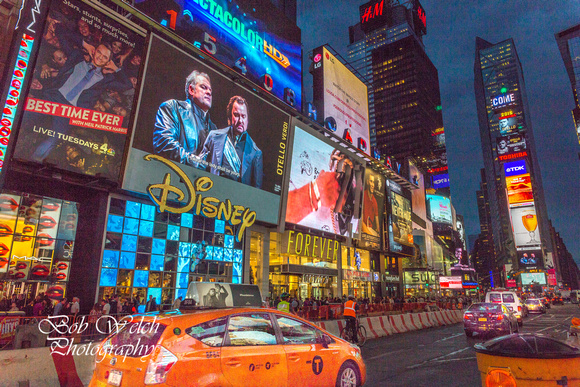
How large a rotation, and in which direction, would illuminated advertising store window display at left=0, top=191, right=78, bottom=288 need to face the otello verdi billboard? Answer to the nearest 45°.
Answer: approximately 45° to its left

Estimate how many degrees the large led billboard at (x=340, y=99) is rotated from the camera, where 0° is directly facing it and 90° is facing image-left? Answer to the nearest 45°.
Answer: approximately 315°

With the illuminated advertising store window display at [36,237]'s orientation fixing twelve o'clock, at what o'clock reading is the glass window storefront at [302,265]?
The glass window storefront is roughly at 10 o'clock from the illuminated advertising store window display.

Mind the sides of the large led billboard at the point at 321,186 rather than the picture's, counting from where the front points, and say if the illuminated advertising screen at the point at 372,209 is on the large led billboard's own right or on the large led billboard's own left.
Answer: on the large led billboard's own left

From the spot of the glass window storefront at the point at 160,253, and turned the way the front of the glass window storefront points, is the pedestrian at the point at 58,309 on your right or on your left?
on your right
